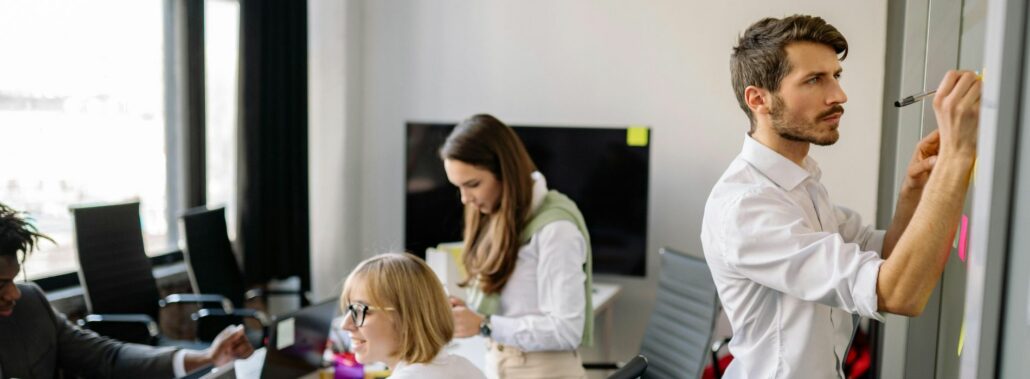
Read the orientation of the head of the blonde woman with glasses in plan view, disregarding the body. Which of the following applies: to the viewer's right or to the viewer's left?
to the viewer's left

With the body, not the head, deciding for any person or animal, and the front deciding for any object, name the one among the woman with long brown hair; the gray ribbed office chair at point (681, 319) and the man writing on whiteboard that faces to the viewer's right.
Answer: the man writing on whiteboard

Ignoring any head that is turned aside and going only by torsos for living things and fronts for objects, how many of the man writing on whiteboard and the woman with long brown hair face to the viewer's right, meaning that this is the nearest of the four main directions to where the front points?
1

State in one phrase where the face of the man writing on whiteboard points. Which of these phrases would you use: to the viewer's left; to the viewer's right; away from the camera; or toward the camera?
to the viewer's right

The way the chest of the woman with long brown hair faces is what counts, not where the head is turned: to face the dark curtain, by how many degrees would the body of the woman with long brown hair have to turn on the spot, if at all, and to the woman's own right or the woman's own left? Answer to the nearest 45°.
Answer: approximately 90° to the woman's own right

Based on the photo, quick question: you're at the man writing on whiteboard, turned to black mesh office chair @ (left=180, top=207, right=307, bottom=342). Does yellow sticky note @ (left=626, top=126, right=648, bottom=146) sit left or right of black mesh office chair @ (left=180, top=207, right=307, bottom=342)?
right

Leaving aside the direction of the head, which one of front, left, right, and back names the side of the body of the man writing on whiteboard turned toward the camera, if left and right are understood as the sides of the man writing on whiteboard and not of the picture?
right

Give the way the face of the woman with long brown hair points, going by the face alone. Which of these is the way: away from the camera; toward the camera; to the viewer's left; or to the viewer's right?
to the viewer's left
